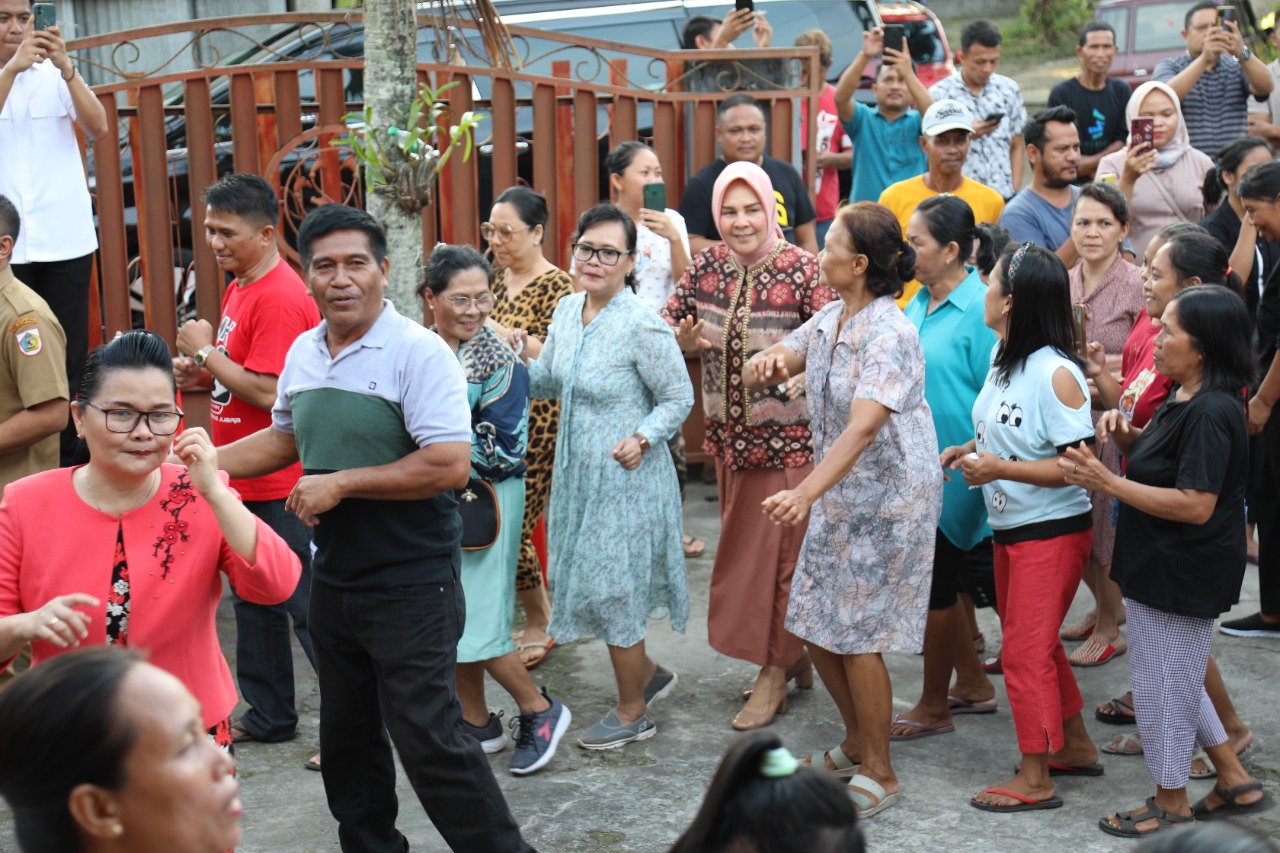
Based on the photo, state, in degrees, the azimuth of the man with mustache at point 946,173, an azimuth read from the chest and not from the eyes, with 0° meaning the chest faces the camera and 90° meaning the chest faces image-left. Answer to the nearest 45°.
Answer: approximately 0°

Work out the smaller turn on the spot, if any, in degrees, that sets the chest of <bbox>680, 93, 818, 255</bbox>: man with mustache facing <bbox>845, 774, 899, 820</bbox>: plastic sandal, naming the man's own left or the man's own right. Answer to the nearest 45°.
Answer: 0° — they already face it

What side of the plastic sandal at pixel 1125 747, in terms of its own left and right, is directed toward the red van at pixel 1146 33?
right

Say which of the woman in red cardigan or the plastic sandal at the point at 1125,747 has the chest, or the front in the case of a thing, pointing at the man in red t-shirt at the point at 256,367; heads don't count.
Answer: the plastic sandal

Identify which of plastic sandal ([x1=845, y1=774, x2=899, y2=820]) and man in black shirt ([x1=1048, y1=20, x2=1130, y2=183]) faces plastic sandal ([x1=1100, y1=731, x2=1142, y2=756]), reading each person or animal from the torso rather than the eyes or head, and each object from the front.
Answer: the man in black shirt

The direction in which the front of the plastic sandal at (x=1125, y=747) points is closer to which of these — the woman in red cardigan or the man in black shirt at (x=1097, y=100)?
the woman in red cardigan

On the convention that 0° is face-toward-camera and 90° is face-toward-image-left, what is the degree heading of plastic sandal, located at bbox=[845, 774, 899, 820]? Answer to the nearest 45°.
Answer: approximately 45°

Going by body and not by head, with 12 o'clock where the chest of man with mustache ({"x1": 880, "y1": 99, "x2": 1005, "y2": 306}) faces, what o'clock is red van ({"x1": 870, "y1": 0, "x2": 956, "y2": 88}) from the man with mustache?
The red van is roughly at 6 o'clock from the man with mustache.

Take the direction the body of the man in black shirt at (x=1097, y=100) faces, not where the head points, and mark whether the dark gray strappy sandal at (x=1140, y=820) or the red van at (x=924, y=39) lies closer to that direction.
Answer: the dark gray strappy sandal

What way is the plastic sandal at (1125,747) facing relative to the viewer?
to the viewer's left

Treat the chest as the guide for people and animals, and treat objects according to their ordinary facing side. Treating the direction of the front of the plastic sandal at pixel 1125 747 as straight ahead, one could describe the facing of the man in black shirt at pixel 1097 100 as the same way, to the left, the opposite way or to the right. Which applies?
to the left
